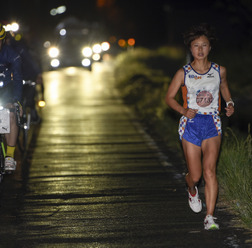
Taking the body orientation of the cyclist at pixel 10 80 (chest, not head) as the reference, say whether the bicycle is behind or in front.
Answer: behind

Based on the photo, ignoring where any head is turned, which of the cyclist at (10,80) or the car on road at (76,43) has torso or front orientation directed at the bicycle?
the car on road

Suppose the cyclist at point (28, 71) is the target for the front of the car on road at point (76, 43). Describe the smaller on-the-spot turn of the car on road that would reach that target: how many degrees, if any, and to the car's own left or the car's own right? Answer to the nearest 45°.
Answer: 0° — it already faces them

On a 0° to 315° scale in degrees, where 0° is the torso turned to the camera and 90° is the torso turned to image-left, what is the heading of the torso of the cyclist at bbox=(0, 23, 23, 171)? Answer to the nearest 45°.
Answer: approximately 0°

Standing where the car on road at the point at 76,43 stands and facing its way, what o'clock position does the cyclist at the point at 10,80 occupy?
The cyclist is roughly at 12 o'clock from the car on road.

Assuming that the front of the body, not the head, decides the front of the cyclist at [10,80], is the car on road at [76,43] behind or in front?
behind

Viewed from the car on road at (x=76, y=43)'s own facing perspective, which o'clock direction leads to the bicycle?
The bicycle is roughly at 12 o'clock from the car on road.

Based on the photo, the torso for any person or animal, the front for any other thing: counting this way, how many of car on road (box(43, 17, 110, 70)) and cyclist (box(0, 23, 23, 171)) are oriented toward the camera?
2
